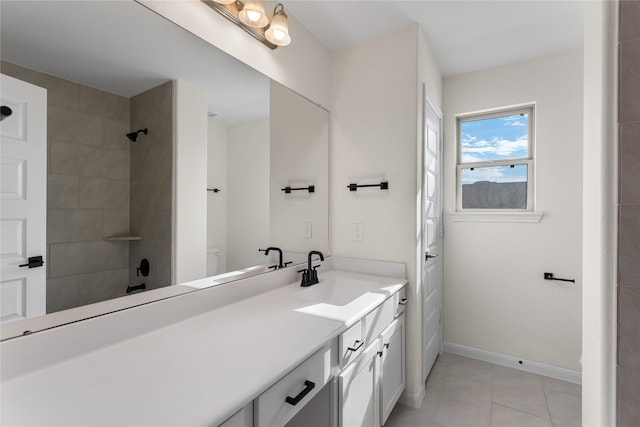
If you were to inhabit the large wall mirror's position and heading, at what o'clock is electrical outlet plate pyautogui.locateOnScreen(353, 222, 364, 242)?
The electrical outlet plate is roughly at 10 o'clock from the large wall mirror.

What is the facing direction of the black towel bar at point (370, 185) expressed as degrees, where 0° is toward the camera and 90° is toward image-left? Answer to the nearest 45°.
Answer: approximately 45°

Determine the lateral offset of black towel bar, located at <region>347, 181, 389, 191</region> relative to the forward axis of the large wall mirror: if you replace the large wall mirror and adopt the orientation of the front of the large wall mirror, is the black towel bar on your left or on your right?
on your left

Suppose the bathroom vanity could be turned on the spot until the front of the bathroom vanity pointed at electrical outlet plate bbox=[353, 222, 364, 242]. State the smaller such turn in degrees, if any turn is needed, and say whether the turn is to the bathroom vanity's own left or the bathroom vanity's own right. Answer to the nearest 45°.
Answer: approximately 90° to the bathroom vanity's own left

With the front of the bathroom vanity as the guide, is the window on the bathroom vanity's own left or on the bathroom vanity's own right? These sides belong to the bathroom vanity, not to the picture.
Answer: on the bathroom vanity's own left

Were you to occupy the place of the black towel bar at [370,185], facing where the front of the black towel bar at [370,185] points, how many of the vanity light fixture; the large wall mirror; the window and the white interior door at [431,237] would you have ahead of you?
2

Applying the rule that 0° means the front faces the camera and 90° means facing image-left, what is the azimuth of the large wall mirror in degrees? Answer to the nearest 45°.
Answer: approximately 315°

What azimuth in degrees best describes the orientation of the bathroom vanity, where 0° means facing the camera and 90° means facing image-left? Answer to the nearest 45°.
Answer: approximately 315°
